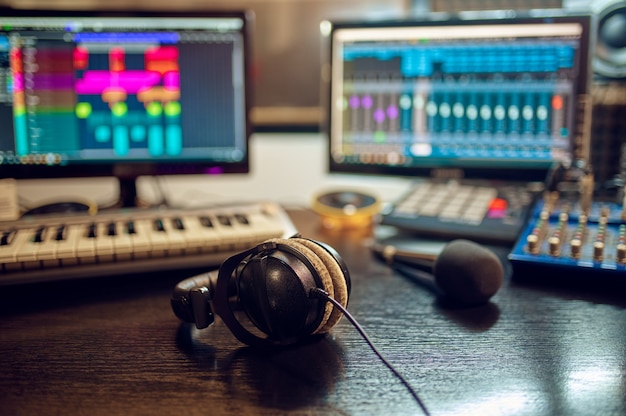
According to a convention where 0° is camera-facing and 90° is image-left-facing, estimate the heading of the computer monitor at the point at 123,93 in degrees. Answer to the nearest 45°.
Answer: approximately 0°

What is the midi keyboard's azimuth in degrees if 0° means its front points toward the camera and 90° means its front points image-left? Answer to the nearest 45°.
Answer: approximately 0°

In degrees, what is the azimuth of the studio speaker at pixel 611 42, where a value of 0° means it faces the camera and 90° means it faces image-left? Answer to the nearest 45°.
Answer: approximately 45°

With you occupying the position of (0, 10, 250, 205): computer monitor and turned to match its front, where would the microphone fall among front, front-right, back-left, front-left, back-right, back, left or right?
front-left
